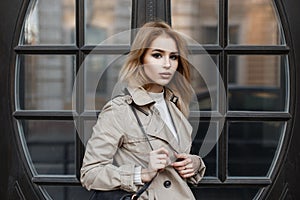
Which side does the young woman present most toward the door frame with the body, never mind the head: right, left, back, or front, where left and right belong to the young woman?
back

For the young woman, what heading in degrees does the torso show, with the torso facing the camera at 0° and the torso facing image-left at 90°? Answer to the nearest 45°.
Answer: approximately 315°

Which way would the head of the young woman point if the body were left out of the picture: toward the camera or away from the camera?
toward the camera

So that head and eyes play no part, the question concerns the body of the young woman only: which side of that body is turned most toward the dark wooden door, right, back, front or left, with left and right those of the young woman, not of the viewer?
back
